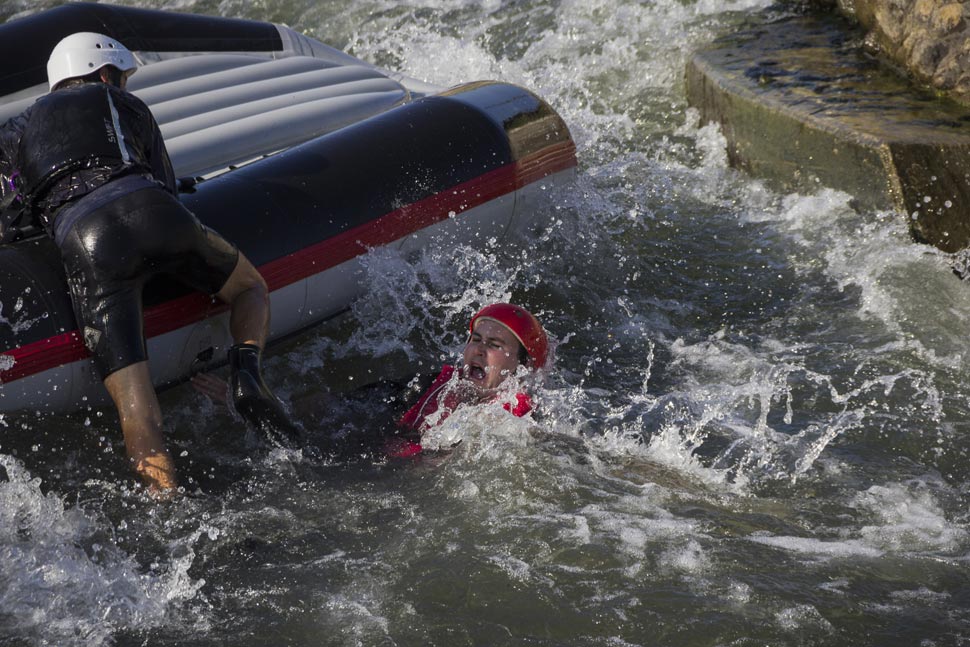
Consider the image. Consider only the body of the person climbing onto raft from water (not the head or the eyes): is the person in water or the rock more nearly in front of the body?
the rock

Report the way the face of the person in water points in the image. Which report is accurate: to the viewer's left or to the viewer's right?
to the viewer's left

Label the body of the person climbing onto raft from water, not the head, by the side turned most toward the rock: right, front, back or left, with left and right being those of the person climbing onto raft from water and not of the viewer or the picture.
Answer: right

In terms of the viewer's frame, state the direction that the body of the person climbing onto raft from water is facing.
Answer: away from the camera

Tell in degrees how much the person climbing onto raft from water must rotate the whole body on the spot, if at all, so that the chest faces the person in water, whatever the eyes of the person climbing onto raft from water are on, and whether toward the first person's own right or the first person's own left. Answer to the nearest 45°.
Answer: approximately 90° to the first person's own right
